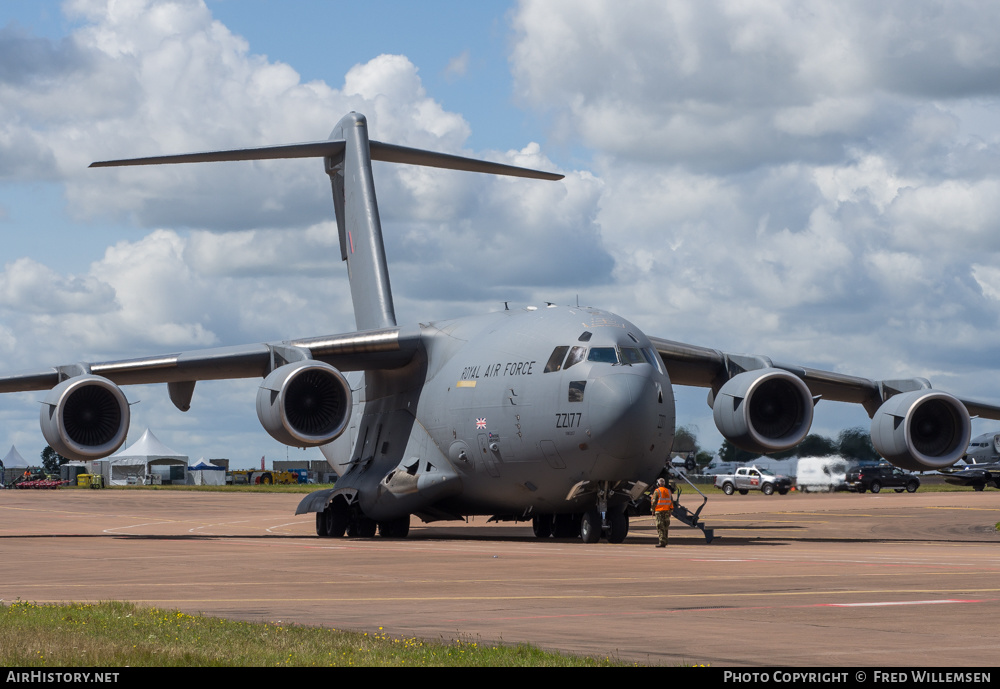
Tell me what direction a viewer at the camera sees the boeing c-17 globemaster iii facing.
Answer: facing the viewer and to the right of the viewer
